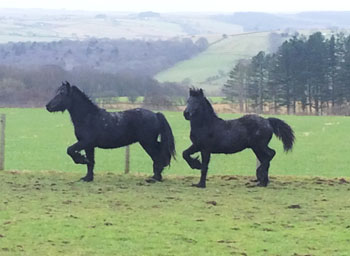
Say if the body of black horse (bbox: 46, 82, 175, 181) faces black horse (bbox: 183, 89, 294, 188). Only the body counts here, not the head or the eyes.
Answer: no

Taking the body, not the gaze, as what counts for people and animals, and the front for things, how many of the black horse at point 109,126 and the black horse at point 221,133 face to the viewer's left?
2

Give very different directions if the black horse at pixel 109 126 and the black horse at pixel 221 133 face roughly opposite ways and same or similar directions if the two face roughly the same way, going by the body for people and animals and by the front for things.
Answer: same or similar directions

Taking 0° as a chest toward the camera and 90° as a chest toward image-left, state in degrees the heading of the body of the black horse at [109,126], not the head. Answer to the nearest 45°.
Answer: approximately 90°

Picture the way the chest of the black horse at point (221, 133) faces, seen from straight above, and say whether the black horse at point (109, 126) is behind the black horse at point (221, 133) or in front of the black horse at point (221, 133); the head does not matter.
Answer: in front

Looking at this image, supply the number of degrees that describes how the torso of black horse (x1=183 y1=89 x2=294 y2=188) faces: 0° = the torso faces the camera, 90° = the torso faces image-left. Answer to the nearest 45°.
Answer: approximately 90°
